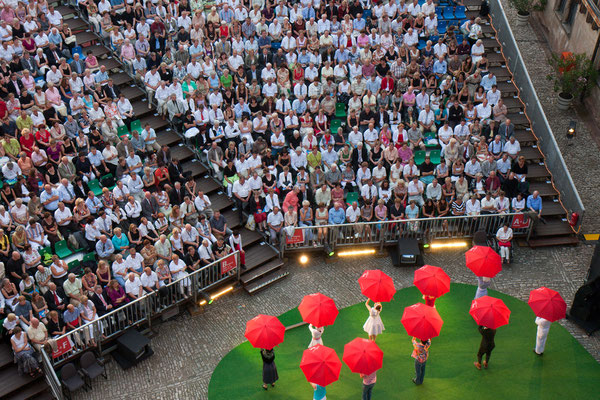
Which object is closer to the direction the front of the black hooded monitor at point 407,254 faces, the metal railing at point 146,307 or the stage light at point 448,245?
the metal railing

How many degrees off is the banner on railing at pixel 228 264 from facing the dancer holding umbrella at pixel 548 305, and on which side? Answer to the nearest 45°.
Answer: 0° — it already faces them

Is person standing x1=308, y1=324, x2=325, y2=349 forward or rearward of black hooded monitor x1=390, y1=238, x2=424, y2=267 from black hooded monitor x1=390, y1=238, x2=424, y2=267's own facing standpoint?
forward

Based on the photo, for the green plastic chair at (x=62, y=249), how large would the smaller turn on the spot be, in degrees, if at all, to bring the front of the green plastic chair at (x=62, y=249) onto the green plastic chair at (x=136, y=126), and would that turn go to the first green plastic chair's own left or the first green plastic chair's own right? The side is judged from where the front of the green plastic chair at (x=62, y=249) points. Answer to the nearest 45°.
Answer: approximately 90° to the first green plastic chair's own left

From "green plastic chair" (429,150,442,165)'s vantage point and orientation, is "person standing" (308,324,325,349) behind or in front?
in front

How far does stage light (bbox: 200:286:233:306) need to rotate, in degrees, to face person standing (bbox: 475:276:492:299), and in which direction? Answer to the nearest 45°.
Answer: approximately 45° to its left

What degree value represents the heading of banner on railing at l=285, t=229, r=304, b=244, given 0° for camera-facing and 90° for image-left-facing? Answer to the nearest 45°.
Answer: approximately 0°
